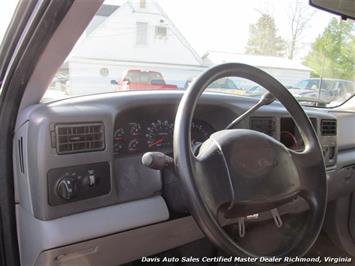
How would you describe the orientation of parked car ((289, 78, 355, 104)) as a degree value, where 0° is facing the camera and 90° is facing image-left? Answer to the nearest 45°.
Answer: approximately 45°

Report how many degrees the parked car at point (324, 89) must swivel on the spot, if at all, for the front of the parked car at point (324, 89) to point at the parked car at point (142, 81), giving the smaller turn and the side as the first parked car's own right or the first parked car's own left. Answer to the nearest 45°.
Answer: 0° — it already faces it
